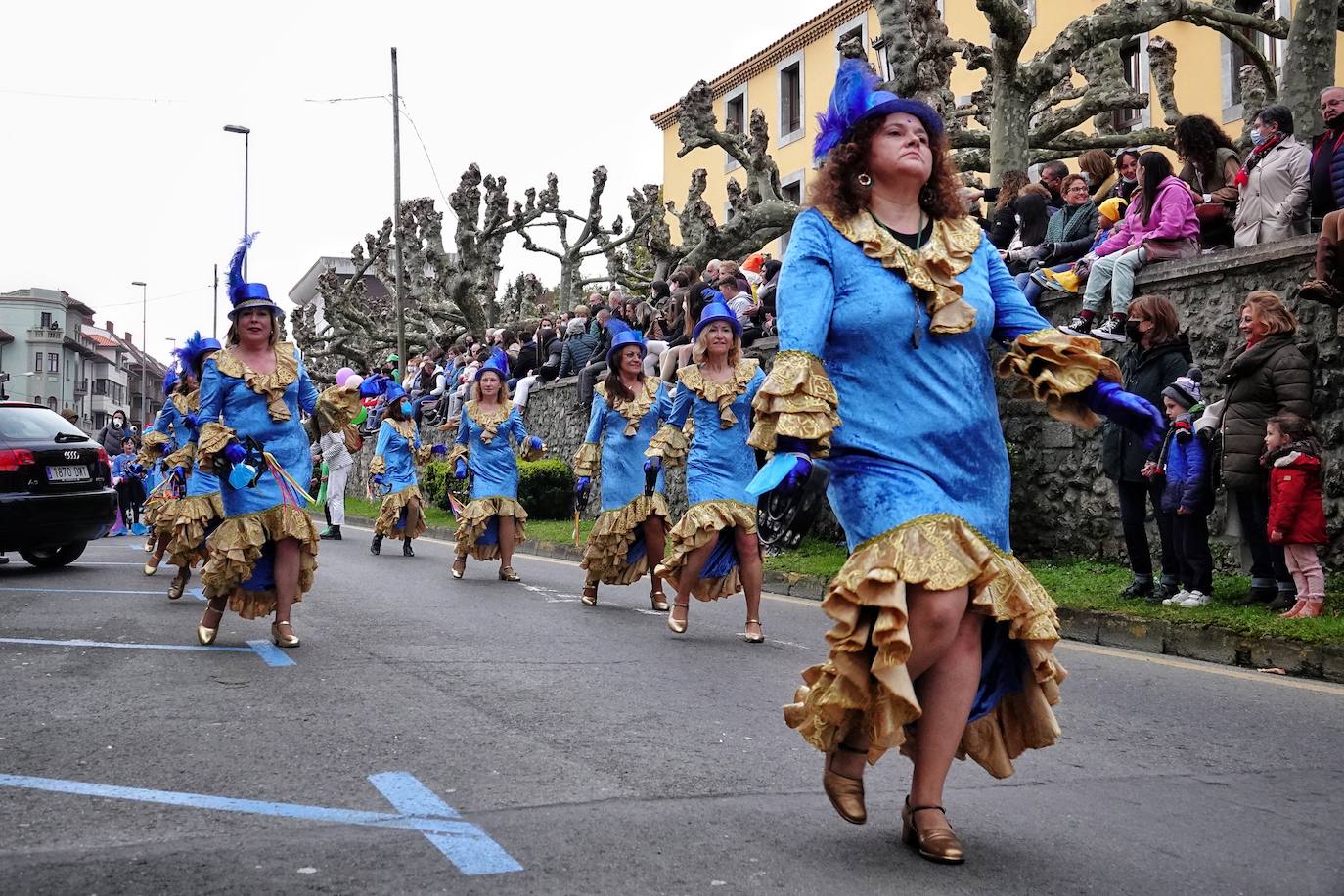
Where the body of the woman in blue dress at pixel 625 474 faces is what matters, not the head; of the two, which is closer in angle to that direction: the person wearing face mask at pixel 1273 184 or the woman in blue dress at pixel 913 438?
the woman in blue dress

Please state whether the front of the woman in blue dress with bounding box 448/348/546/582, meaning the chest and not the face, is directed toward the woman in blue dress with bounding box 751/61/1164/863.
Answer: yes

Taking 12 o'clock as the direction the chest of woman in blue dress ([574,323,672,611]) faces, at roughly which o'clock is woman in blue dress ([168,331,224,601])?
woman in blue dress ([168,331,224,601]) is roughly at 3 o'clock from woman in blue dress ([574,323,672,611]).

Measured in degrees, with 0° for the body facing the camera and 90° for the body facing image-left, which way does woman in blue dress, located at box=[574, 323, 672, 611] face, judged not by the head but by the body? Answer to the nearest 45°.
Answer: approximately 0°

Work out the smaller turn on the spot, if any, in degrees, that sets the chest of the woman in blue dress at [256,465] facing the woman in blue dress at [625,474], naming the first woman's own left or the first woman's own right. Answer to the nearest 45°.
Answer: approximately 135° to the first woman's own left

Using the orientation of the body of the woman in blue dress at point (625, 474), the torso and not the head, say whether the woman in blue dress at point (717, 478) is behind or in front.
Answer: in front

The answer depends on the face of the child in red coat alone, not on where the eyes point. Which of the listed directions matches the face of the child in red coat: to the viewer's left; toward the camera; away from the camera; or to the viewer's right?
to the viewer's left

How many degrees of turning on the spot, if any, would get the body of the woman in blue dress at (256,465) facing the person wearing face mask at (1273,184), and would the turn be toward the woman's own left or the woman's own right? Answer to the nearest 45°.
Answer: approximately 90° to the woman's own left

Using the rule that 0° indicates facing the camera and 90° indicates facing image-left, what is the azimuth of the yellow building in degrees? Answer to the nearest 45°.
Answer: approximately 45°
